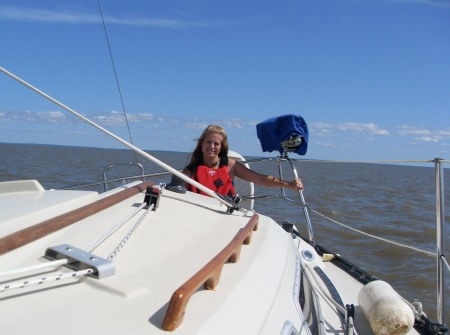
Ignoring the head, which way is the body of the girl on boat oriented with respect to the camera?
toward the camera

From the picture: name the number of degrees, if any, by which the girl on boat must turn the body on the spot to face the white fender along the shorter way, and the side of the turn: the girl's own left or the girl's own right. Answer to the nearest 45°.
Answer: approximately 45° to the girl's own left

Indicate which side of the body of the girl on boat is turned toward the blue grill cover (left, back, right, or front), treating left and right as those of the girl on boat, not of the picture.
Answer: left

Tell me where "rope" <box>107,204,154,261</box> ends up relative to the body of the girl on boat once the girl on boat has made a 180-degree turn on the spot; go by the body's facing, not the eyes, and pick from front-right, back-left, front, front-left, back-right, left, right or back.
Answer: back

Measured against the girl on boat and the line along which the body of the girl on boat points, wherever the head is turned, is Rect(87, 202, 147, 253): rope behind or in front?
in front

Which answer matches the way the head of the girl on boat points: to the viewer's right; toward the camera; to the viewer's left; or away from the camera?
toward the camera
